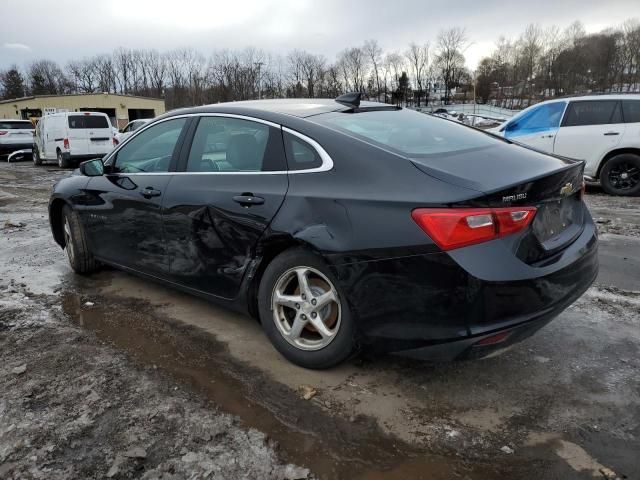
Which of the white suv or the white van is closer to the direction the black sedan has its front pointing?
the white van

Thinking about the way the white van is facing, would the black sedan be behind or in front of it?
behind

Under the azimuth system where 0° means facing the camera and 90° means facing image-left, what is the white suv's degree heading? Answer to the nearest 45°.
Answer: approximately 90°

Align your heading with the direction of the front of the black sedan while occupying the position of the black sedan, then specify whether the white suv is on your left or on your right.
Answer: on your right

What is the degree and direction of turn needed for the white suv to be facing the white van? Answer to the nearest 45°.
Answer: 0° — it already faces it

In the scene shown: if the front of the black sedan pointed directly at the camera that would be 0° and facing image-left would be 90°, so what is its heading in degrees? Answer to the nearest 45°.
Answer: approximately 135°

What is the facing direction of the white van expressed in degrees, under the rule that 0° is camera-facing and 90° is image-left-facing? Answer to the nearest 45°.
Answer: approximately 135°
